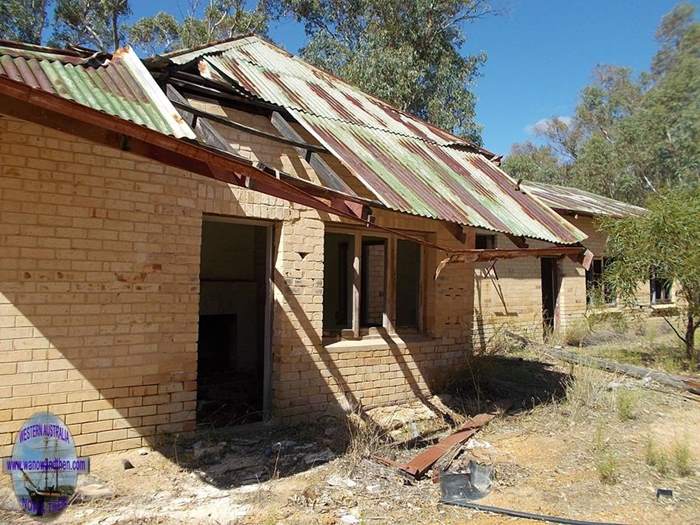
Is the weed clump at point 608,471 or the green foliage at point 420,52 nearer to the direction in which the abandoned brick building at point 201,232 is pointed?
the weed clump

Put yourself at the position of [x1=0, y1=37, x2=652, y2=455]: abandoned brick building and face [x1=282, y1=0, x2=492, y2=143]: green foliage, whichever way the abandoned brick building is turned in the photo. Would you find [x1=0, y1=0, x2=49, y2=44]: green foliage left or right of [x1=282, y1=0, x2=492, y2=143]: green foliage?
left

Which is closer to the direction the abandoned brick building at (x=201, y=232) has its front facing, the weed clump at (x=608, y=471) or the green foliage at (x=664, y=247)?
the weed clump

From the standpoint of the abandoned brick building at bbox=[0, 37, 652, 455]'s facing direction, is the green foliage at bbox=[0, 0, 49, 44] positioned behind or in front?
behind

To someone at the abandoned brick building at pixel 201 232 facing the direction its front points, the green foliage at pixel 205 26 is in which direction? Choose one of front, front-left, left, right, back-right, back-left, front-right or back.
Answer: back-left

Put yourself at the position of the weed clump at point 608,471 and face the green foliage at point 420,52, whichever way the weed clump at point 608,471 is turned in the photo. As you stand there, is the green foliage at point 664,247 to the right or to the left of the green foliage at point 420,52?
right

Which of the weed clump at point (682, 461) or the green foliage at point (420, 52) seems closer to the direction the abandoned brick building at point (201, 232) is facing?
the weed clump

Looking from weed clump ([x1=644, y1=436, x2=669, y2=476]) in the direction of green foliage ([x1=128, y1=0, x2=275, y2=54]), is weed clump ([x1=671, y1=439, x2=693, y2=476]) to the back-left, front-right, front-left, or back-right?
back-right

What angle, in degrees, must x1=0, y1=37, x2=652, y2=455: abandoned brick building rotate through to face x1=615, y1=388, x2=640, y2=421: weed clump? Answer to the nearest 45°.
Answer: approximately 45° to its left

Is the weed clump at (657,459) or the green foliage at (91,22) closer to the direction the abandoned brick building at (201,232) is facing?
the weed clump

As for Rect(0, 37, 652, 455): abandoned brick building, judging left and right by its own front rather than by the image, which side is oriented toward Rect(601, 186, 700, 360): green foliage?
left

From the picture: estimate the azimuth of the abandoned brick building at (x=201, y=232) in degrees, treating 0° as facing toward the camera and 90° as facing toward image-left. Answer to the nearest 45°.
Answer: approximately 315°

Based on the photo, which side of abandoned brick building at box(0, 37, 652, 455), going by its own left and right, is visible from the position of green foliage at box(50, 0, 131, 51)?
back

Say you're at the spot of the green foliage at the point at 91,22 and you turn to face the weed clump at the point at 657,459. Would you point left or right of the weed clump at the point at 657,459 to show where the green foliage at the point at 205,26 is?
left

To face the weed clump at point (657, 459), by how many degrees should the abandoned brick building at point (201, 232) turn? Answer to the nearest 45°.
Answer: approximately 45° to its left
